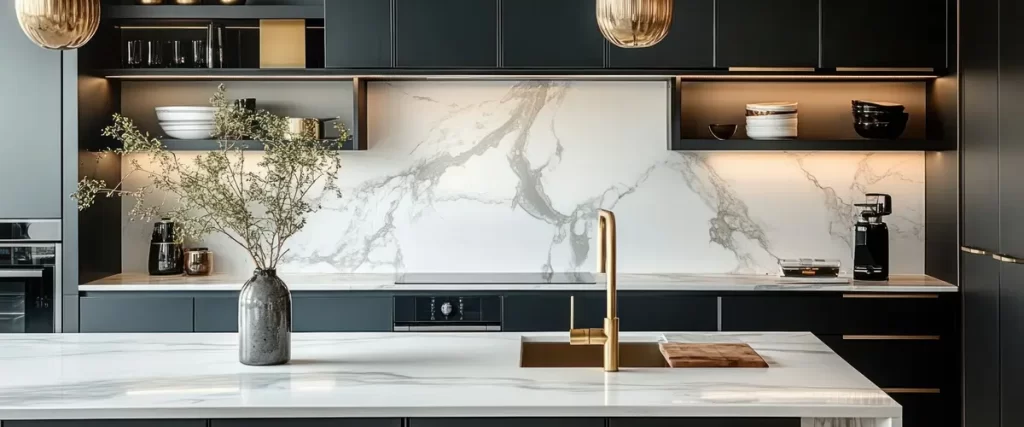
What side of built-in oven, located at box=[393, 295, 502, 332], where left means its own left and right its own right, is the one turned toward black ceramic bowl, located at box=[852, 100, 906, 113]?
left

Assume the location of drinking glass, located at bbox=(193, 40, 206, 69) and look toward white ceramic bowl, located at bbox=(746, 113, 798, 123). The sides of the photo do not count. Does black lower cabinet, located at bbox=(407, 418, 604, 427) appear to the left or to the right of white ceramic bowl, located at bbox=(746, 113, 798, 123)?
right

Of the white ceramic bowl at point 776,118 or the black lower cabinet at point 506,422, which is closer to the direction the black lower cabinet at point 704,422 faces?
the black lower cabinet

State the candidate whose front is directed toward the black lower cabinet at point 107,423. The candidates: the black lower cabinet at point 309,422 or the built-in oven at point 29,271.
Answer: the built-in oven

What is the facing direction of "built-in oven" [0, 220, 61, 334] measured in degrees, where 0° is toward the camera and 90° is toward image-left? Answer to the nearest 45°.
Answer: approximately 0°

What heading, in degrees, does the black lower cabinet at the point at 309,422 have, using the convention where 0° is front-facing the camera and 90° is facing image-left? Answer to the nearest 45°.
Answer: approximately 0°

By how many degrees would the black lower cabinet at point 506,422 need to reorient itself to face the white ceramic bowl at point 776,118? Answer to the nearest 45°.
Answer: approximately 135° to its left
